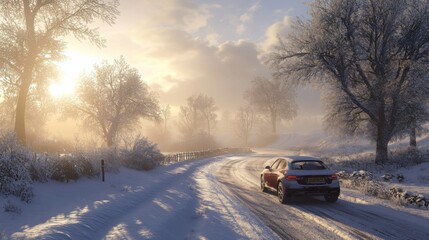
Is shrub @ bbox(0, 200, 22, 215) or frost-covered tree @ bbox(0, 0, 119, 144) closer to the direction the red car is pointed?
the frost-covered tree

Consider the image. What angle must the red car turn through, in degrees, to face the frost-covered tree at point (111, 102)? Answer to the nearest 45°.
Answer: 0° — it already faces it

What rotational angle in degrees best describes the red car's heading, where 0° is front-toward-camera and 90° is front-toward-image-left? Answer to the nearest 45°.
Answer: approximately 135°

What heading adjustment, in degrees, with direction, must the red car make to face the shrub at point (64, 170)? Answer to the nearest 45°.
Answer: approximately 45° to its left

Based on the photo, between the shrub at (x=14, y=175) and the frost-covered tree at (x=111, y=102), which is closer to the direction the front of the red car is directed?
the frost-covered tree

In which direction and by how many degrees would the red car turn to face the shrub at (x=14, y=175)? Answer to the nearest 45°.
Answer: approximately 90° to its left

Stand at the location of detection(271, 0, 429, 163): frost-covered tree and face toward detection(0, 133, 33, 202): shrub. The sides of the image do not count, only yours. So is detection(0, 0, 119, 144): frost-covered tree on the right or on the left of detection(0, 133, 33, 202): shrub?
right

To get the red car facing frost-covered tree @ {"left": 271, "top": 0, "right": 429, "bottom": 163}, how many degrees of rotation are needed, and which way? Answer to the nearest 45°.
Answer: approximately 45° to its right

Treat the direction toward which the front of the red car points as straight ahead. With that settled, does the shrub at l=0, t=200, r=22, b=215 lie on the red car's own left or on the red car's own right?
on the red car's own left

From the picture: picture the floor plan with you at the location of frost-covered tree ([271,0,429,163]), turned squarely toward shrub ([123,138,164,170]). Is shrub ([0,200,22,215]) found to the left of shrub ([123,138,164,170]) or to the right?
left

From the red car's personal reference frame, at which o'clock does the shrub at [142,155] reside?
The shrub is roughly at 12 o'clock from the red car.

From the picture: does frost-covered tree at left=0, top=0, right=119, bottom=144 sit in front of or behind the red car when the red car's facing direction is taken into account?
in front
